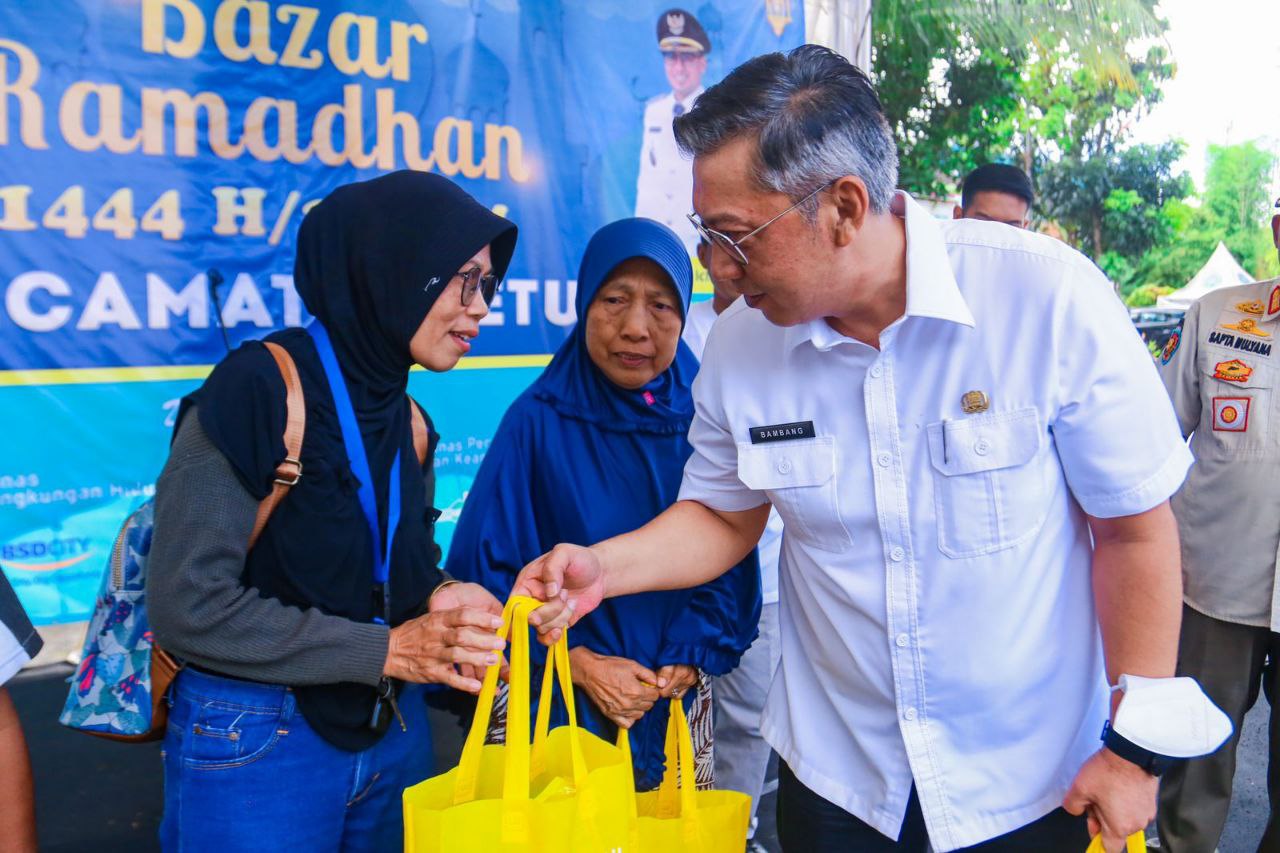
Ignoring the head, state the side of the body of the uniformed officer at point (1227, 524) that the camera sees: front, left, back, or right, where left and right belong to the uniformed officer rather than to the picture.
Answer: front

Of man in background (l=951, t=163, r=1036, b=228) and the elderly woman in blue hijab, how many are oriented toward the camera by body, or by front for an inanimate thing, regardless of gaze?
2

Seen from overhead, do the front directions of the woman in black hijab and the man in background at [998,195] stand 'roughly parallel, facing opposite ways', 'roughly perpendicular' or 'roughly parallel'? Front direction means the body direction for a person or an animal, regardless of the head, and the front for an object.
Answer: roughly perpendicular

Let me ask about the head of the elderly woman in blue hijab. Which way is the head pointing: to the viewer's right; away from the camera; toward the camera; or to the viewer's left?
toward the camera

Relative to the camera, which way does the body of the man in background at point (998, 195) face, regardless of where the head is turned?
toward the camera

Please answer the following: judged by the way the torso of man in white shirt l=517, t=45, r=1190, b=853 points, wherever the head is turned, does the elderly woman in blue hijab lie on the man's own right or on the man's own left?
on the man's own right

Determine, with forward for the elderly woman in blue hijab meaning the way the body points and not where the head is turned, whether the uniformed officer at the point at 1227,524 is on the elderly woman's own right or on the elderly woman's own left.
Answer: on the elderly woman's own left

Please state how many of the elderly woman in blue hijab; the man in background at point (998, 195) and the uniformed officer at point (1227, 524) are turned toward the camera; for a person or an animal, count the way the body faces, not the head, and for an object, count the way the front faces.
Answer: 3

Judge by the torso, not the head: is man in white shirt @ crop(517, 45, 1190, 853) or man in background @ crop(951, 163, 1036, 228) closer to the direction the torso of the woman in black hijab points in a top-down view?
the man in white shirt

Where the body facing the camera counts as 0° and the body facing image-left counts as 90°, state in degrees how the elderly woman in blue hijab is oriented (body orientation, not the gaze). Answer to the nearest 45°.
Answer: approximately 0°

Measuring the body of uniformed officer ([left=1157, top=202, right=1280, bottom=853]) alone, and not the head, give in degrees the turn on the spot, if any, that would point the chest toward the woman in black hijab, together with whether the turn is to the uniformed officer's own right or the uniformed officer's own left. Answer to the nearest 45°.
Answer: approximately 45° to the uniformed officer's own right

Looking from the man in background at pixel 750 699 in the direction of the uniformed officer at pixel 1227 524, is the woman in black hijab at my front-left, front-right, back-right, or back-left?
back-right

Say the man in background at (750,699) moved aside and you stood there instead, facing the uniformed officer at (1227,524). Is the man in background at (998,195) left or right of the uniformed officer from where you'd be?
left

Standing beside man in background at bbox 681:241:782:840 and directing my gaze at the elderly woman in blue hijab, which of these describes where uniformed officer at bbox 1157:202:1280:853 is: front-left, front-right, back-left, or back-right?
back-left

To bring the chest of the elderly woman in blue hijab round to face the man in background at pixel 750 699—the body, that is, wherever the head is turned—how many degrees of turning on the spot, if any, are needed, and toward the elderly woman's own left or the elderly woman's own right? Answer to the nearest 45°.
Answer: approximately 135° to the elderly woman's own left

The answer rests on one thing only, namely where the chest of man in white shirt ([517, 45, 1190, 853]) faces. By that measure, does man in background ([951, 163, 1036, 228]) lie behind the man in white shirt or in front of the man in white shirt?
behind

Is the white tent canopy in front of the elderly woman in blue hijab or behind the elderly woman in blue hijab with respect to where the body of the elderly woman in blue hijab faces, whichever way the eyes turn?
behind

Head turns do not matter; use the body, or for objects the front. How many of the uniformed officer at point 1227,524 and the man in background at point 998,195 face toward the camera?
2

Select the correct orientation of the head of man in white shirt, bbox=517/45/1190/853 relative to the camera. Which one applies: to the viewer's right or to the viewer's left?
to the viewer's left

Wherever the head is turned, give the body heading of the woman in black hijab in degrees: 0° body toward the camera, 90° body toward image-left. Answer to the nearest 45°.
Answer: approximately 315°
